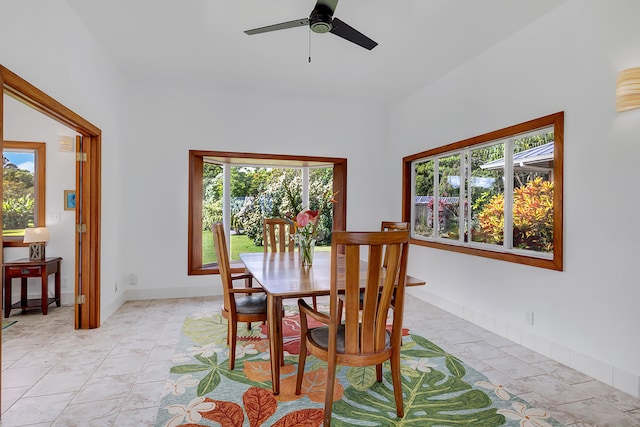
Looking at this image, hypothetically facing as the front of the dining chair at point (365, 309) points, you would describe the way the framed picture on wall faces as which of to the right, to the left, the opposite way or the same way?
the opposite way

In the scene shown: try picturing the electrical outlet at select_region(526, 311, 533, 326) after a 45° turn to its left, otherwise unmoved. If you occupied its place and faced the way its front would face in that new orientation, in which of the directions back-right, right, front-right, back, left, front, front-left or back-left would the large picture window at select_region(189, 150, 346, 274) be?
right

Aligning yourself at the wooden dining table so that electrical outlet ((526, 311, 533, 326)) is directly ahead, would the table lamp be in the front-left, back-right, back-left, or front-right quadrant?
back-left

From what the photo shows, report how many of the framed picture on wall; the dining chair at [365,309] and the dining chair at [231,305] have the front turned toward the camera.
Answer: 1

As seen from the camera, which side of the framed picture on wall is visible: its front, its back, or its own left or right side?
front

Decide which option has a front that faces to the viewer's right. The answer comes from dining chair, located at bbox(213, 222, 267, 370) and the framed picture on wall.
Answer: the dining chair

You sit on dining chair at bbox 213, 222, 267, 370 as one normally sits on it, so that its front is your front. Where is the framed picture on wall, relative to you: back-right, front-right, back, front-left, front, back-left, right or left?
back-left

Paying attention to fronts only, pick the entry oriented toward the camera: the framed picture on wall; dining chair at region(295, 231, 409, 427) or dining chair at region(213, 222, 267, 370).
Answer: the framed picture on wall

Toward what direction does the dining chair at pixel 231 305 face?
to the viewer's right

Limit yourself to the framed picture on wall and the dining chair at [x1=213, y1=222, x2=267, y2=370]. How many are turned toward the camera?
1

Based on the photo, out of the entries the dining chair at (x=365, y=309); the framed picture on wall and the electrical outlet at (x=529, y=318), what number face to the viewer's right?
0

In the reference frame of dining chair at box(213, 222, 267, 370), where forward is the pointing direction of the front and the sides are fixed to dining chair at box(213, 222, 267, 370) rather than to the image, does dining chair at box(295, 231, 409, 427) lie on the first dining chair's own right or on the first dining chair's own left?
on the first dining chair's own right

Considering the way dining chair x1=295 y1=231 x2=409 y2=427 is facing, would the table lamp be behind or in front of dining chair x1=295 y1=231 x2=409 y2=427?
in front

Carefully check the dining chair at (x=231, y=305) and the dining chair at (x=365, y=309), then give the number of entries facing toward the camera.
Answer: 0

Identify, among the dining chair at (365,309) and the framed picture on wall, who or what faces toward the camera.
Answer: the framed picture on wall

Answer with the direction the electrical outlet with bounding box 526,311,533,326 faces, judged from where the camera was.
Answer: facing the viewer and to the left of the viewer

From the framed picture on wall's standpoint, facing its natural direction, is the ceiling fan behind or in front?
in front
